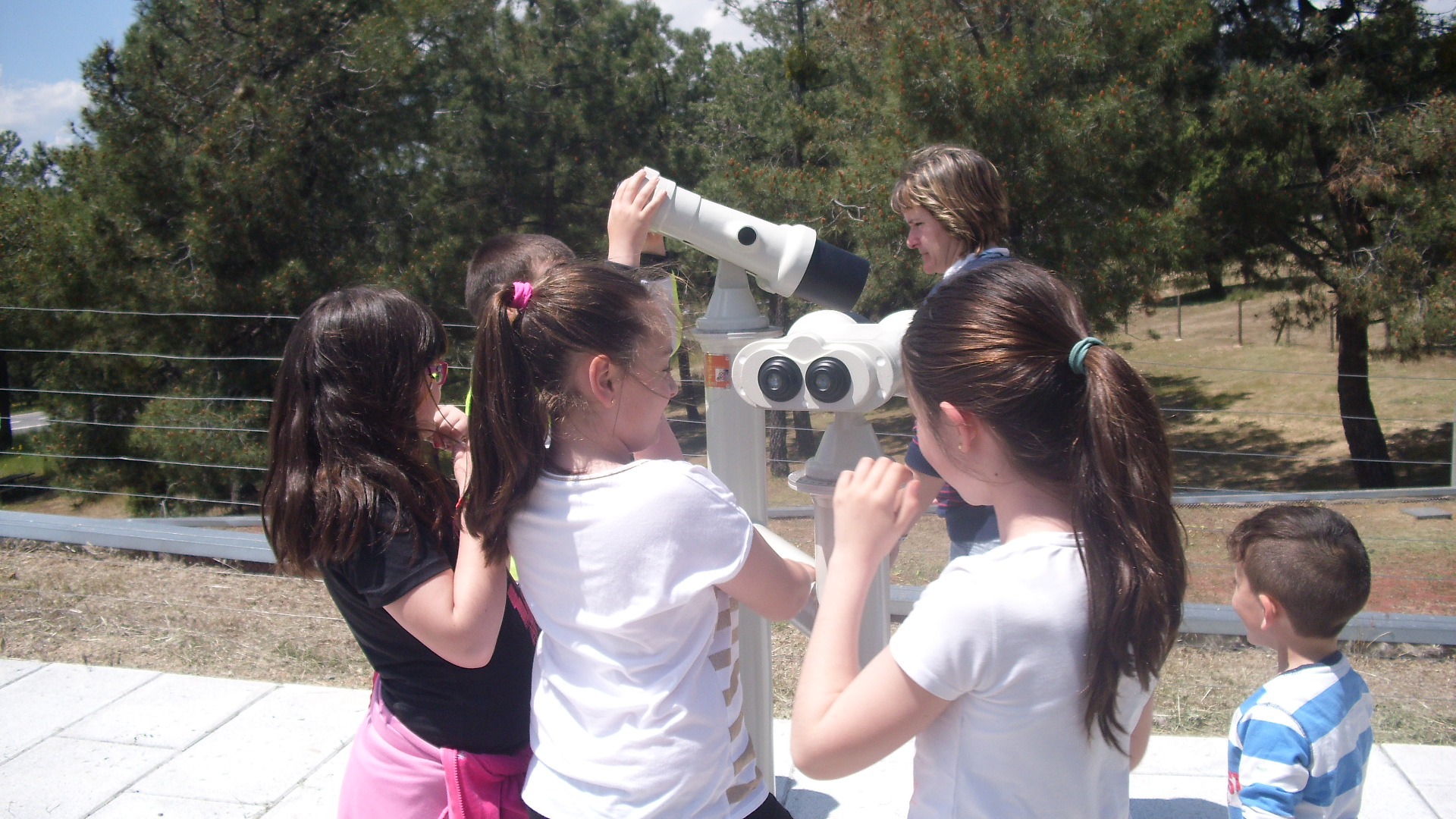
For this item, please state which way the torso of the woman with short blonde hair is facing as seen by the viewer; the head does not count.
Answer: to the viewer's left

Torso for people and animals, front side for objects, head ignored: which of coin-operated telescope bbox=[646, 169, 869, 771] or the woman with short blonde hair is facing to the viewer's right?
the coin-operated telescope

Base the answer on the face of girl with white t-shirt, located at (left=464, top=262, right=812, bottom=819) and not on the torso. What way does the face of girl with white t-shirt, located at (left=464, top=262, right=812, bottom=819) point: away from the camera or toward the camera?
away from the camera

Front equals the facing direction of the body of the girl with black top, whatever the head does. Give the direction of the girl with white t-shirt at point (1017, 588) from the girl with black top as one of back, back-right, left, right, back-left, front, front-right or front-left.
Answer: front-right

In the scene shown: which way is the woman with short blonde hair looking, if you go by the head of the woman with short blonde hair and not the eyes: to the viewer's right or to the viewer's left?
to the viewer's left

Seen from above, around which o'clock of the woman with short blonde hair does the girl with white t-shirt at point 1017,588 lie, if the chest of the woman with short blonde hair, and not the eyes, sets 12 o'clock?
The girl with white t-shirt is roughly at 9 o'clock from the woman with short blonde hair.

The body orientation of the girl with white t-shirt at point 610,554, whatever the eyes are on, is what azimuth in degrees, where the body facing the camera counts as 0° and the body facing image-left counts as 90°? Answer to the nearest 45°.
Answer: approximately 225°

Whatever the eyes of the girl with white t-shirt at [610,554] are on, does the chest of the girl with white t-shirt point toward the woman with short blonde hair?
yes
